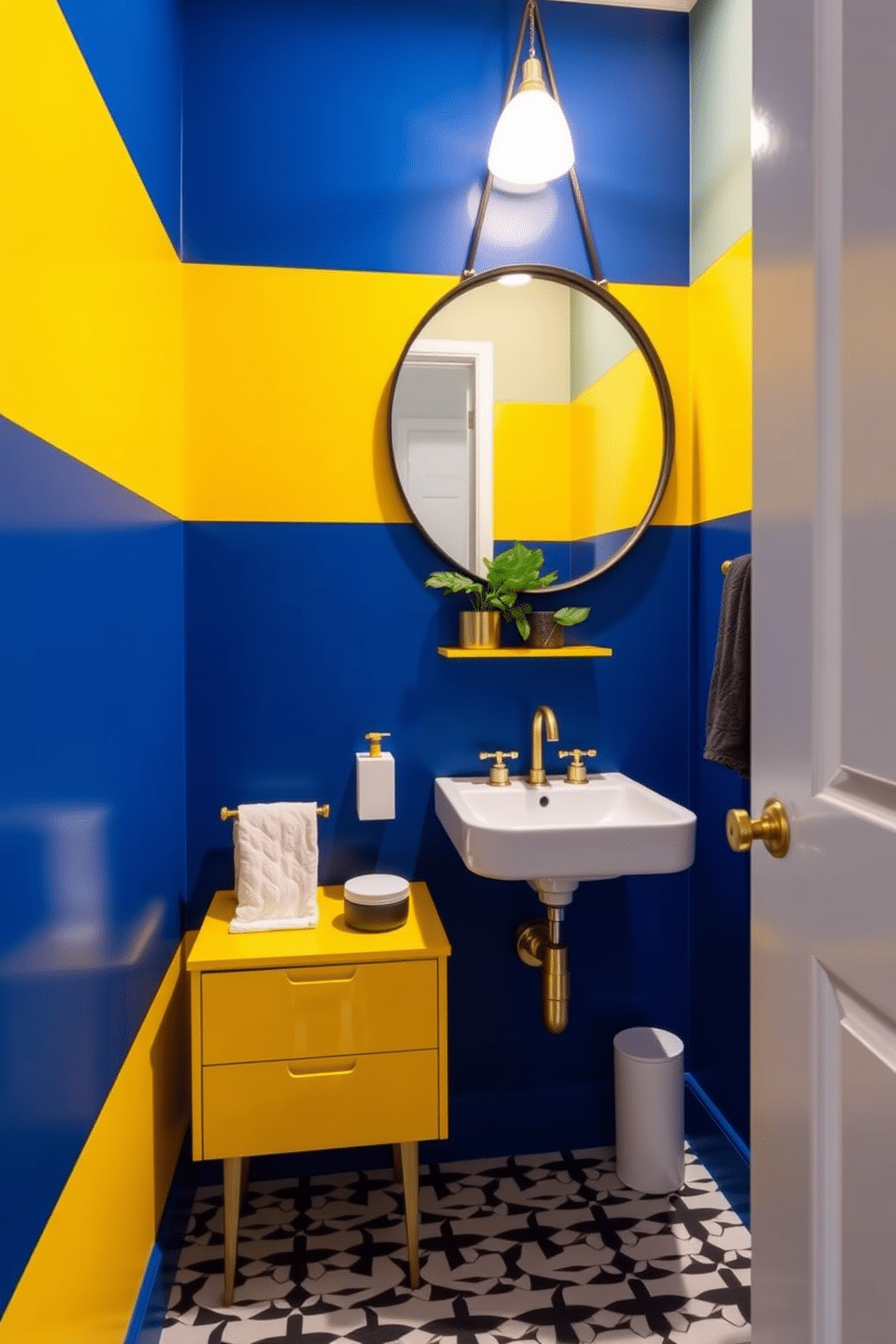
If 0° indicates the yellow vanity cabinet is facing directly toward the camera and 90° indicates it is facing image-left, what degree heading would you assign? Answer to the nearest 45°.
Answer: approximately 0°

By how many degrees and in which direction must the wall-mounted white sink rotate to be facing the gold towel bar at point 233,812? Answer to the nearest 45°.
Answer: approximately 90° to its right

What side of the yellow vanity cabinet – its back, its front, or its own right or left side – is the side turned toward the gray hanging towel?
left

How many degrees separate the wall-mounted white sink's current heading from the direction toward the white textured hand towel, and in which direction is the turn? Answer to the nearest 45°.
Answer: approximately 90° to its right
